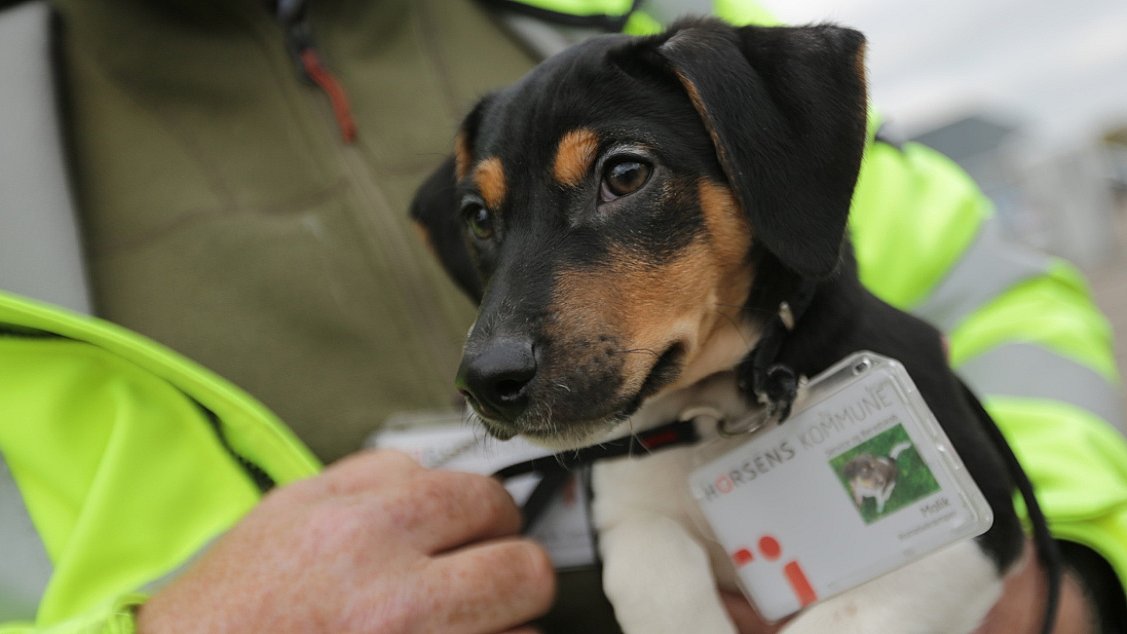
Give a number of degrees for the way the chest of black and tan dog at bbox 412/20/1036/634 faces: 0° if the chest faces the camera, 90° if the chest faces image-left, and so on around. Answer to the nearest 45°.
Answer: approximately 45°
